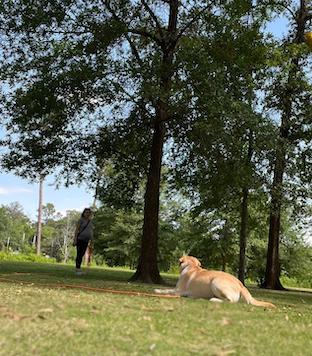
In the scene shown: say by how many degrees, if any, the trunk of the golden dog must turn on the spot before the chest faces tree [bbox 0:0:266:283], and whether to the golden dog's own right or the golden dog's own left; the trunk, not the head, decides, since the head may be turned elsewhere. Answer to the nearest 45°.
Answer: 0° — it already faces it

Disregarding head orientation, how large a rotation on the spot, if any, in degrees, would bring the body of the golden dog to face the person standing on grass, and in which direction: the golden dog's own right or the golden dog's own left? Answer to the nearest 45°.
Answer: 0° — it already faces them

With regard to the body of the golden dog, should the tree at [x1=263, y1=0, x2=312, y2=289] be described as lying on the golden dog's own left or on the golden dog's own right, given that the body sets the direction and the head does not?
on the golden dog's own right

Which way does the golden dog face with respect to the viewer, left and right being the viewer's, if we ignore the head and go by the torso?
facing away from the viewer and to the left of the viewer

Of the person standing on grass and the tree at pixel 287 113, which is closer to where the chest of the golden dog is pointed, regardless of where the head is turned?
the person standing on grass
